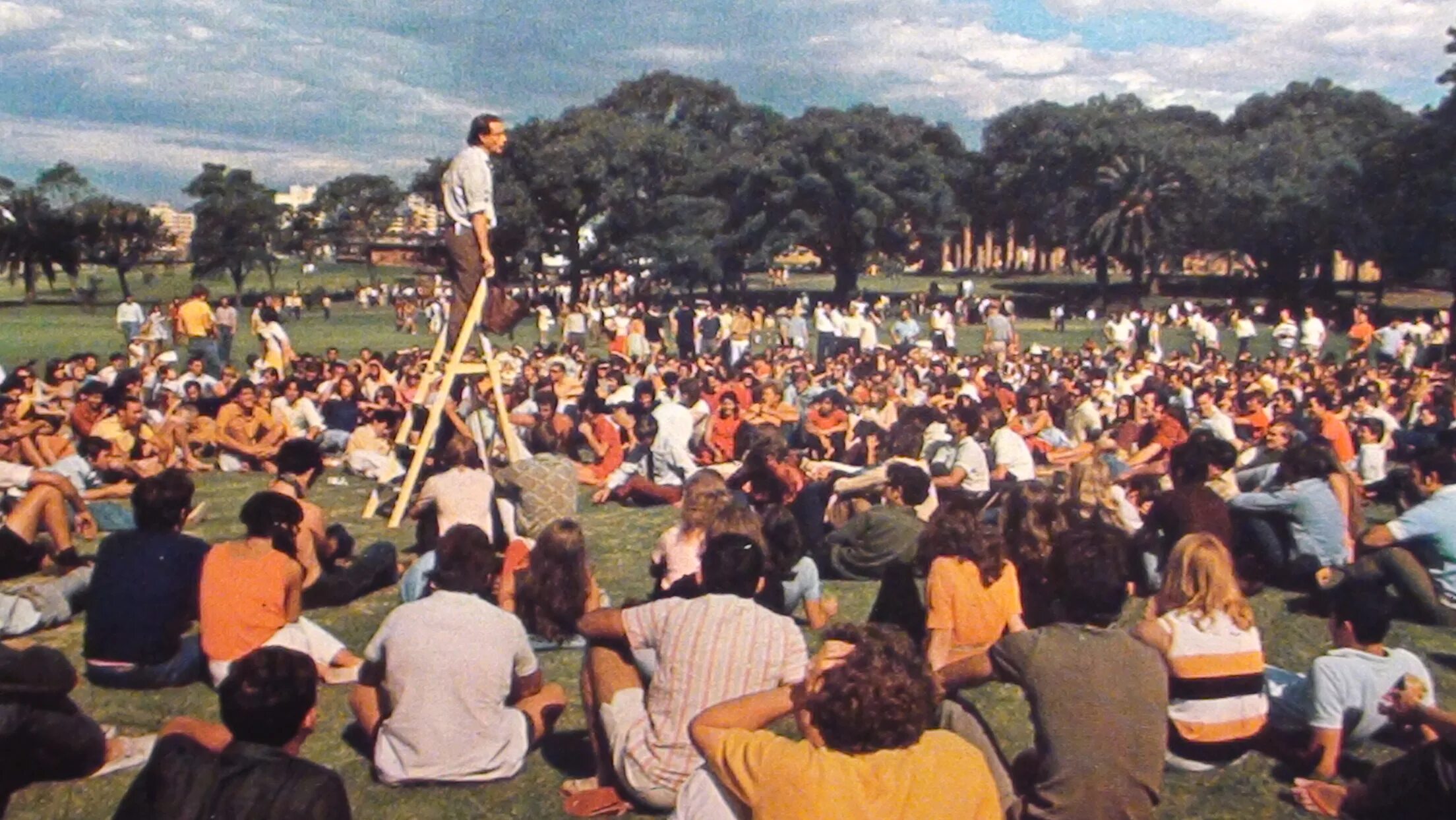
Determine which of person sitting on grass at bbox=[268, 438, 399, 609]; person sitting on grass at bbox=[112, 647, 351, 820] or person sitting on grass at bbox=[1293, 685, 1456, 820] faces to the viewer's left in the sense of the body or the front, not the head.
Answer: person sitting on grass at bbox=[1293, 685, 1456, 820]

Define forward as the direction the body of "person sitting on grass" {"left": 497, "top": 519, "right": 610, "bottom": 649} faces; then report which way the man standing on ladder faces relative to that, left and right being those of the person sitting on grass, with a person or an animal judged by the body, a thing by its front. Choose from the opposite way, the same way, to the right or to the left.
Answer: to the right

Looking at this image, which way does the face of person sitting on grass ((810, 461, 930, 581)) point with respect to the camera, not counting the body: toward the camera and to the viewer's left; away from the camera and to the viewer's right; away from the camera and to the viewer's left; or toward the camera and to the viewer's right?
away from the camera and to the viewer's left

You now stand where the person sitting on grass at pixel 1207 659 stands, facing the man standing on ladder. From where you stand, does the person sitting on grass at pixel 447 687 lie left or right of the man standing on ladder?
left

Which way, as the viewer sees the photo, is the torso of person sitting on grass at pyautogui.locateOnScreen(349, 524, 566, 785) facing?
away from the camera

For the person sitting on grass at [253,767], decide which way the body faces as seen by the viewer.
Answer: away from the camera

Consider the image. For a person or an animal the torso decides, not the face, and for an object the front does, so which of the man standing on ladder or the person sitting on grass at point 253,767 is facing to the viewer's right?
the man standing on ladder

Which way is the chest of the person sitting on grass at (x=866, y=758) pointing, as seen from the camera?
away from the camera

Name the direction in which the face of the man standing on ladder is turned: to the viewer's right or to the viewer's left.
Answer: to the viewer's right

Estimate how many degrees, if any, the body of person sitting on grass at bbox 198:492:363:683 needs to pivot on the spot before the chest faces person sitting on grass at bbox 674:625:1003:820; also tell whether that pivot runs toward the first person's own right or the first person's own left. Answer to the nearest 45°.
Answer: approximately 90° to the first person's own right

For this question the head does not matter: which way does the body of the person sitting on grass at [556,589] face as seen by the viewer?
away from the camera

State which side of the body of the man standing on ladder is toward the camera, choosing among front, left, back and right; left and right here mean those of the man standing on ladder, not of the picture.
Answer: right

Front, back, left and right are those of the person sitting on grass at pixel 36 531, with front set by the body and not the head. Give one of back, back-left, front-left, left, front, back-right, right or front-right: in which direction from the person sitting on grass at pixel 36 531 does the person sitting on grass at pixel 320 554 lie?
front-right

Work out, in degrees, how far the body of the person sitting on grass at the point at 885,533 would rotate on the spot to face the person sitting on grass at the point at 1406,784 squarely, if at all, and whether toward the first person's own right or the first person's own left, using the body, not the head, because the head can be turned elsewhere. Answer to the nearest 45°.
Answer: approximately 180°

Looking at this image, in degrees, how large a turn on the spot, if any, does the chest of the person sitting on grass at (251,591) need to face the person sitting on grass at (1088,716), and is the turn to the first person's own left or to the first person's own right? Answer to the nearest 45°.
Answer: approximately 90° to the first person's own right

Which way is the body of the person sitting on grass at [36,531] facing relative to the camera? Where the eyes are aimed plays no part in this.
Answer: to the viewer's right

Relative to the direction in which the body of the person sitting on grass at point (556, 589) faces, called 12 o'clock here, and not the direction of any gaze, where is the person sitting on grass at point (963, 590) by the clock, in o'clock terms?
the person sitting on grass at point (963, 590) is roughly at 4 o'clock from the person sitting on grass at point (556, 589).

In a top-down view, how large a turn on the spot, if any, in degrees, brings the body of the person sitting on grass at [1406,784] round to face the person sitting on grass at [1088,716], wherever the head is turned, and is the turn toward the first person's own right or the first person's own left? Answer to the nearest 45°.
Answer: approximately 45° to the first person's own left
